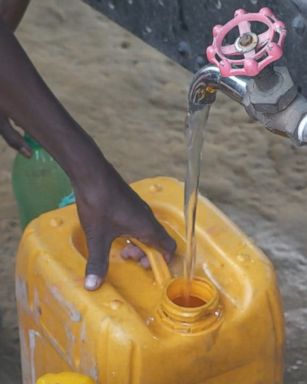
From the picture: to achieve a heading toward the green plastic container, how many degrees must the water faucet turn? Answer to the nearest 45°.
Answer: approximately 45° to its right

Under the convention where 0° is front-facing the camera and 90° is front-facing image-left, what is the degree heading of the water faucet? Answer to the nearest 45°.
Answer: approximately 90°
